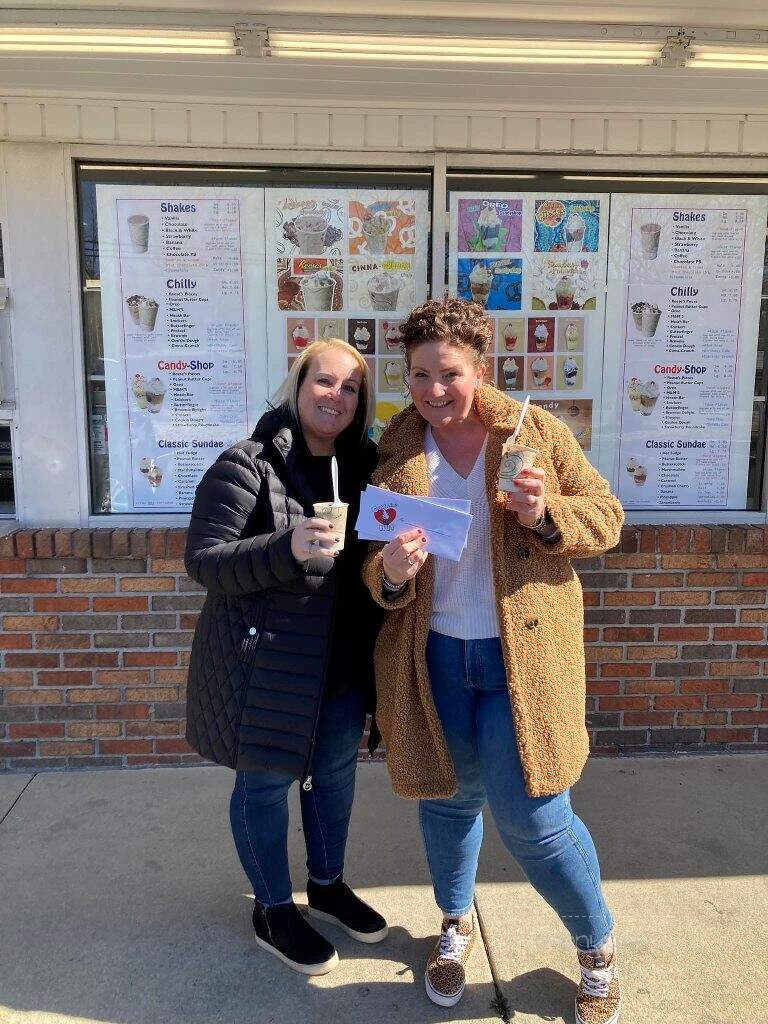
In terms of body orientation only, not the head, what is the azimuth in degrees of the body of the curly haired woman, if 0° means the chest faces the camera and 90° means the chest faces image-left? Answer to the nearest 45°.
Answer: approximately 0°

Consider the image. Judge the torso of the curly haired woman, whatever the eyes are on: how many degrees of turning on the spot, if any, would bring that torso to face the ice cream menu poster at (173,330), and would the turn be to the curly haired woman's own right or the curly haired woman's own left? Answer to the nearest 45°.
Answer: approximately 135° to the curly haired woman's own right

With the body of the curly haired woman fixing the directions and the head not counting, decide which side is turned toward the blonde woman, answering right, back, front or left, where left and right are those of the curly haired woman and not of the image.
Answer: right

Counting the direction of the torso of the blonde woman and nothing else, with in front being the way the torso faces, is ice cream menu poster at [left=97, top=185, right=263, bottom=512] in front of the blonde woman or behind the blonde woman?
behind

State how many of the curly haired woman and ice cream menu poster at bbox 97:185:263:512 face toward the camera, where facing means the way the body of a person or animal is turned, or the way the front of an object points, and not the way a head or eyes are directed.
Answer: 2
